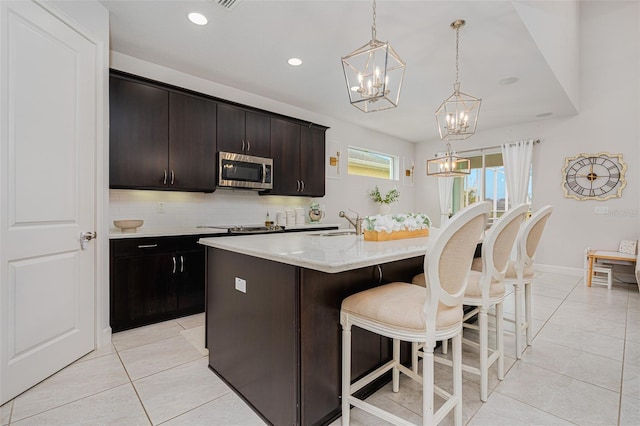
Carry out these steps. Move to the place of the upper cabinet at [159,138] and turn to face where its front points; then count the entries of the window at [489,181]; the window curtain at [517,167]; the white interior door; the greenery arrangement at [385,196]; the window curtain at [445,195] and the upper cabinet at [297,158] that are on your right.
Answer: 1

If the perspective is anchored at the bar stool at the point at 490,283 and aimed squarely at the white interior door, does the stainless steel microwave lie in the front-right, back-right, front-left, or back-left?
front-right

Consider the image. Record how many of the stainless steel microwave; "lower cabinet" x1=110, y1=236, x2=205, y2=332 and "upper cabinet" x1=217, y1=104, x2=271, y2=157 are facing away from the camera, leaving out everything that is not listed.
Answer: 0

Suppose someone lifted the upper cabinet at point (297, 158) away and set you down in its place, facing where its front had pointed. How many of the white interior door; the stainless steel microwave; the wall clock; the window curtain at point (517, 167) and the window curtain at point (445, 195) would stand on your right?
2

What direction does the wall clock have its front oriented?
toward the camera

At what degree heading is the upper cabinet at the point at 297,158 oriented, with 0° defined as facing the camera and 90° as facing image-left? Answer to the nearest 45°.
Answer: approximately 315°

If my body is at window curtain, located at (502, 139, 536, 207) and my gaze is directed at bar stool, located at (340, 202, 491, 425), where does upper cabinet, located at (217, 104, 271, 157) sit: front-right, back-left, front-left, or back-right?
front-right

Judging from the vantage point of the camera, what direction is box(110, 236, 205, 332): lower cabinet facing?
facing the viewer and to the right of the viewer

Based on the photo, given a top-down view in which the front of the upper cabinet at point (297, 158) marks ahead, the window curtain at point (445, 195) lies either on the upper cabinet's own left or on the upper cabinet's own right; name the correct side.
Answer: on the upper cabinet's own left

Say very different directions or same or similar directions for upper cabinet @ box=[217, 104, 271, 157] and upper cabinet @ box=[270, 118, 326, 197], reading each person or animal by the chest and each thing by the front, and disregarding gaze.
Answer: same or similar directions

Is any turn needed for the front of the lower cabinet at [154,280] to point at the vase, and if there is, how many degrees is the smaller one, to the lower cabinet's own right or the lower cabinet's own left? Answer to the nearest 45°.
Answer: approximately 45° to the lower cabinet's own left
